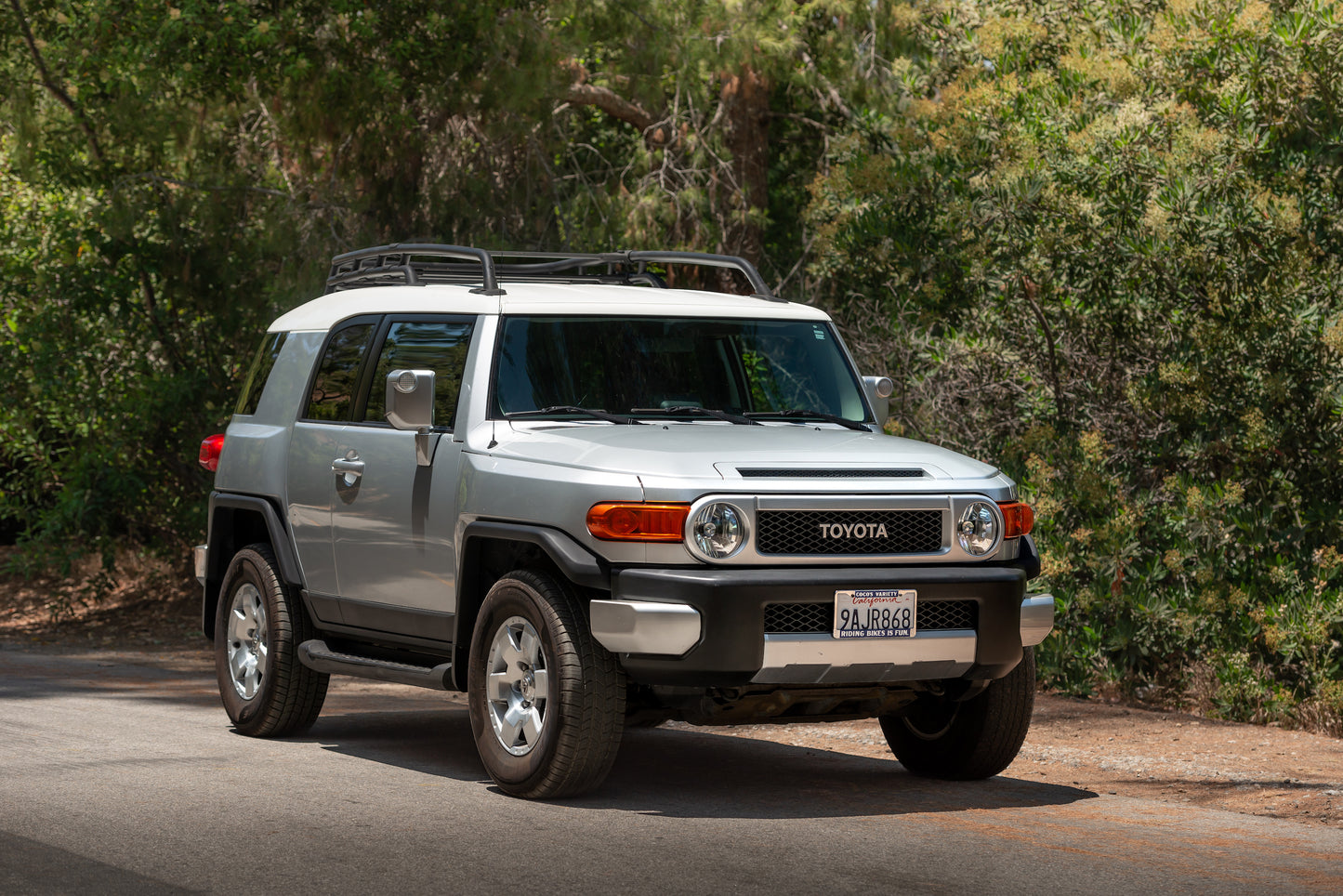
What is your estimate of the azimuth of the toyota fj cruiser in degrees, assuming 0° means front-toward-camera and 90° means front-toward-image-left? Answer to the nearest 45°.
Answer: approximately 315°
